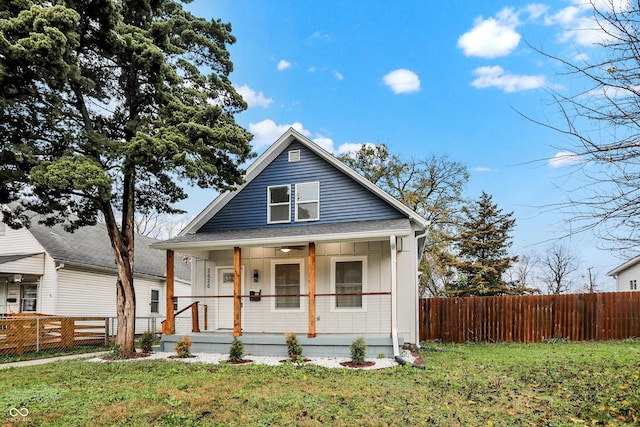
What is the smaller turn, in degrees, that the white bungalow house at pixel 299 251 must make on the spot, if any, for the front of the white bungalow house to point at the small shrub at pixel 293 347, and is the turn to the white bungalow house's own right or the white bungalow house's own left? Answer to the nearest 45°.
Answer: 0° — it already faces it

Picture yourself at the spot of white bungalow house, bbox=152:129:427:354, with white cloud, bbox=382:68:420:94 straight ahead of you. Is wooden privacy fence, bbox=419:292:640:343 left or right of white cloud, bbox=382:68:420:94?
right

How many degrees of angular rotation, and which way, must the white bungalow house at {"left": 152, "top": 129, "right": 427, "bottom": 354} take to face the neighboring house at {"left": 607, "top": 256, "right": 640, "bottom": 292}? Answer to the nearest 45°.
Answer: approximately 135° to its left

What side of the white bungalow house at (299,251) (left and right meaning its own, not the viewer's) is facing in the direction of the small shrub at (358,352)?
front

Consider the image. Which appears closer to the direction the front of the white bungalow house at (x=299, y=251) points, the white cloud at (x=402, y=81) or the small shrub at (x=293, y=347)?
the small shrub

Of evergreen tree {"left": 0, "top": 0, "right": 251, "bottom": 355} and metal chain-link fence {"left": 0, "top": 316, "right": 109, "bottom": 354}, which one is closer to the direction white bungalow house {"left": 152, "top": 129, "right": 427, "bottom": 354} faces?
the evergreen tree

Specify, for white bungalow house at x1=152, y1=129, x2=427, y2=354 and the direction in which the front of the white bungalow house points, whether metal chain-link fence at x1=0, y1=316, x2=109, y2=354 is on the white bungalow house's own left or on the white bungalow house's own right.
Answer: on the white bungalow house's own right

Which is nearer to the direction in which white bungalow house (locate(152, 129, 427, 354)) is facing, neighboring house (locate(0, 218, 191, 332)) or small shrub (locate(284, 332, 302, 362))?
the small shrub

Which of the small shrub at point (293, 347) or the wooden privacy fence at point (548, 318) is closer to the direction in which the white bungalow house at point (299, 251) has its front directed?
the small shrub

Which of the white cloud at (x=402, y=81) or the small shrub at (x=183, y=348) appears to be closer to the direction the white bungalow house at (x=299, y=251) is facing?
the small shrub

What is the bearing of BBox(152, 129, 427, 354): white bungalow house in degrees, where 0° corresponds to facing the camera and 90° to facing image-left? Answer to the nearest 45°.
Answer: approximately 0°
